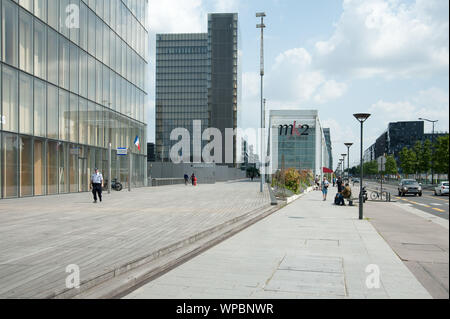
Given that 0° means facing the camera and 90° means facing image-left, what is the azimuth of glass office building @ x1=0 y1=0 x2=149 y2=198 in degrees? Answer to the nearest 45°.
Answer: approximately 315°

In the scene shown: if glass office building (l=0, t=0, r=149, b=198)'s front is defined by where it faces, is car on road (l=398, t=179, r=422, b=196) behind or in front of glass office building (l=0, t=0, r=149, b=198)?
in front
